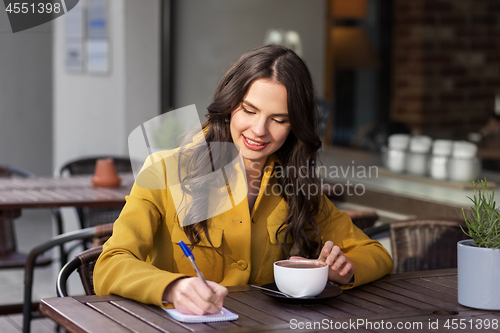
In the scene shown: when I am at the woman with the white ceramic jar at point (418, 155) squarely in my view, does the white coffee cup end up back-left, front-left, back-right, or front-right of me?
back-right

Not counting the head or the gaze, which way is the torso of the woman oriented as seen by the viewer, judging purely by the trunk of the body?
toward the camera

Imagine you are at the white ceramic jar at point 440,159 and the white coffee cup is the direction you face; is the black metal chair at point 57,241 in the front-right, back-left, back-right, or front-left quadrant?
front-right

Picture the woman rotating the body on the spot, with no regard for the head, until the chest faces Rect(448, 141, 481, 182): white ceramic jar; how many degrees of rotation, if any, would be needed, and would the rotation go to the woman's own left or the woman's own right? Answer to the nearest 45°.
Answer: approximately 135° to the woman's own left

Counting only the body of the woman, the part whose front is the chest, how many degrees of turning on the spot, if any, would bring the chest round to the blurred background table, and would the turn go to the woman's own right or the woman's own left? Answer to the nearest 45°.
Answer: approximately 135° to the woman's own right

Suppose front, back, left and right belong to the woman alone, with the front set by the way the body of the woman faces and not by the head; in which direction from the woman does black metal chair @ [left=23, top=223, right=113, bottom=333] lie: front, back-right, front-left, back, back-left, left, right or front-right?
back-right

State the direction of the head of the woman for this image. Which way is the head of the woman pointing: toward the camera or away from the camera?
toward the camera

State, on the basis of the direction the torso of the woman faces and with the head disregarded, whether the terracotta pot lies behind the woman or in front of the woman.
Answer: behind

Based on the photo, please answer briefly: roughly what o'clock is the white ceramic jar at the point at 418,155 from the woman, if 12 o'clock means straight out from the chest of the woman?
The white ceramic jar is roughly at 7 o'clock from the woman.
